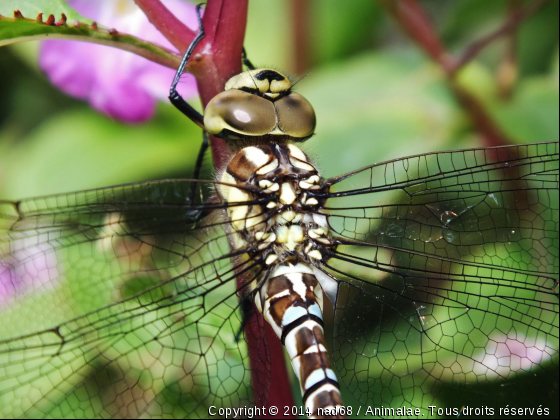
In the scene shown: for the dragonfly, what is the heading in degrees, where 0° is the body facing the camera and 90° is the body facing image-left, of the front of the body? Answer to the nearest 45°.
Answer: approximately 180°
